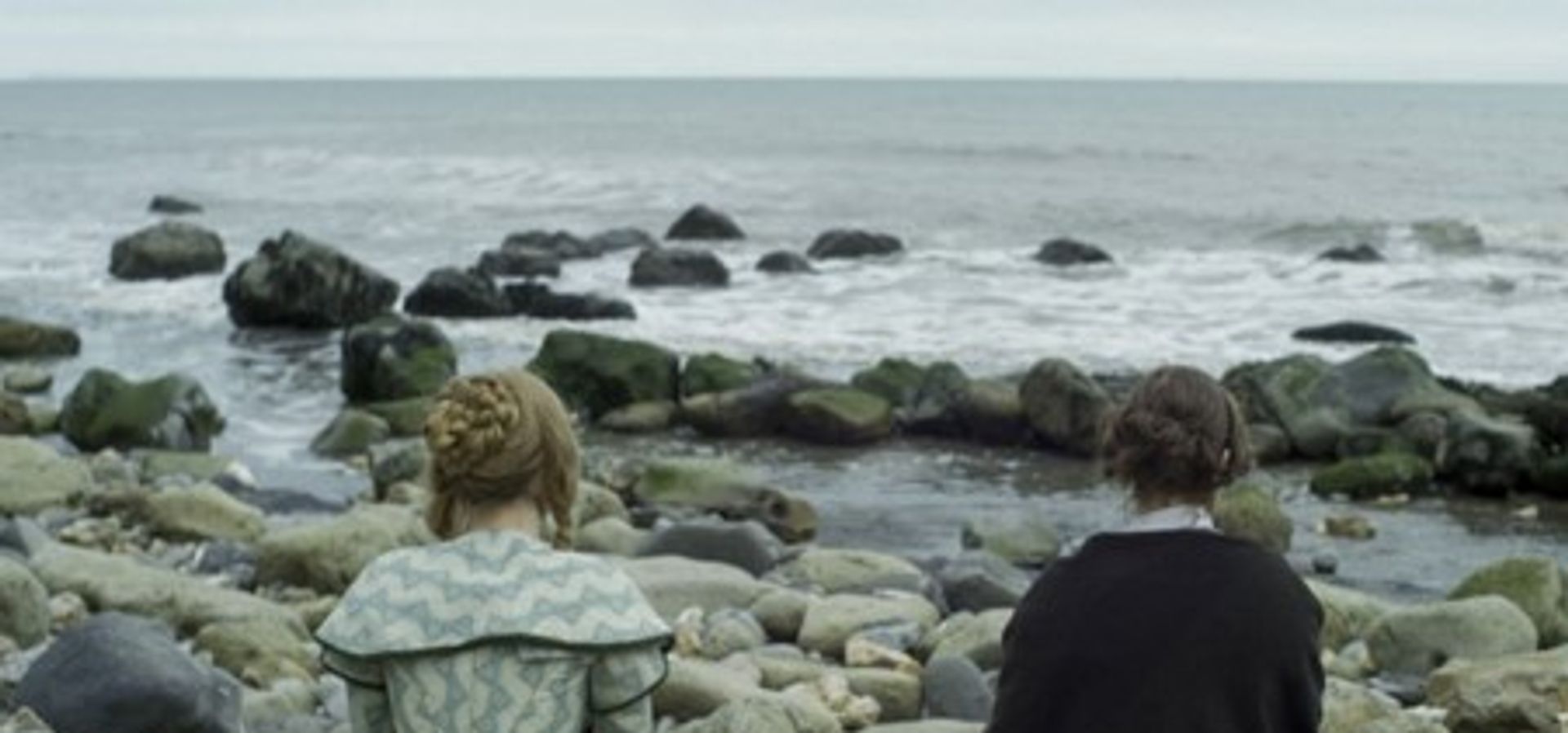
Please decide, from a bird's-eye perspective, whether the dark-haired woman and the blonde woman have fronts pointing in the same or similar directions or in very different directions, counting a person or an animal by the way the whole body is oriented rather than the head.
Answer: same or similar directions

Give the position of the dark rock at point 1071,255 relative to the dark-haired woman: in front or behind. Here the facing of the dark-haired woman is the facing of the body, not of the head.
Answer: in front

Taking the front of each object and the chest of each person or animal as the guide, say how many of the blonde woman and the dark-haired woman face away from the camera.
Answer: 2

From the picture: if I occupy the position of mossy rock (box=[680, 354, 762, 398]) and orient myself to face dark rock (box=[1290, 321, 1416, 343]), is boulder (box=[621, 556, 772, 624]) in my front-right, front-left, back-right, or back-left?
back-right

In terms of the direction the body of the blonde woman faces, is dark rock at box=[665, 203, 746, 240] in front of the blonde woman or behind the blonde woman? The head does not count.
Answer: in front

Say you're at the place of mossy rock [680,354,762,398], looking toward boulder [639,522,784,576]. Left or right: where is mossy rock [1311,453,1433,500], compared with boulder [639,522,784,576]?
left

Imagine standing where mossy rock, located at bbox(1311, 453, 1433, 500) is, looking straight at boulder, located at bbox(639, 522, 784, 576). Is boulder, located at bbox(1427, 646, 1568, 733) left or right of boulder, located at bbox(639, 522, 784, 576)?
left

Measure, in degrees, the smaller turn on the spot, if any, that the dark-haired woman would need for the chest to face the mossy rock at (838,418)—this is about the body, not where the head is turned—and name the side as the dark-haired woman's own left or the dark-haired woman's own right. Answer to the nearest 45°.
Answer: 0° — they already face it

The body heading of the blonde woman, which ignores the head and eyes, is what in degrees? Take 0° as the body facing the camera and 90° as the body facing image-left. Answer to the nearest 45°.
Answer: approximately 180°

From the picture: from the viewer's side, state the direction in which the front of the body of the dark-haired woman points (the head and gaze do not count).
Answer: away from the camera

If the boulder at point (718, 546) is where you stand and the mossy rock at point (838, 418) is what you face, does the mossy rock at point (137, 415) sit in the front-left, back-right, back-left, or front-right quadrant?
front-left

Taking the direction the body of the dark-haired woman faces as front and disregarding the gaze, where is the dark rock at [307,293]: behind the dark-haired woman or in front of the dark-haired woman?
in front

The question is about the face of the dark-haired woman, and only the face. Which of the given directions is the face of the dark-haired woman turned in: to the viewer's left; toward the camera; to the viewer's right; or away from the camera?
away from the camera

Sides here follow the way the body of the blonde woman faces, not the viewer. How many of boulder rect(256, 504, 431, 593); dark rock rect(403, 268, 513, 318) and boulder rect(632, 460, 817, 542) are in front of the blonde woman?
3

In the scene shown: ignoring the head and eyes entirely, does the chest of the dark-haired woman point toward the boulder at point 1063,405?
yes

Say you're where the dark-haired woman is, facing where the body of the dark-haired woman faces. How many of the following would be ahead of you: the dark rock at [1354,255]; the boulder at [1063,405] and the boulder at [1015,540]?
3

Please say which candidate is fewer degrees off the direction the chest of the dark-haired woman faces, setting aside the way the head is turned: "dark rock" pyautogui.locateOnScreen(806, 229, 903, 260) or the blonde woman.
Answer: the dark rock
